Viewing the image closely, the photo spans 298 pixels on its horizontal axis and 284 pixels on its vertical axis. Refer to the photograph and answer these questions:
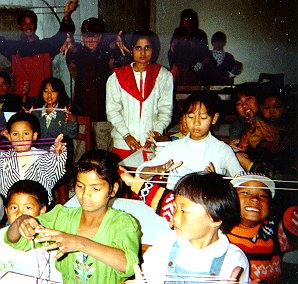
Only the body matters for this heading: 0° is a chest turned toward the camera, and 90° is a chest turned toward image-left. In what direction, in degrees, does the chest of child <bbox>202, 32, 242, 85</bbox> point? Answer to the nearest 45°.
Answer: approximately 0°
